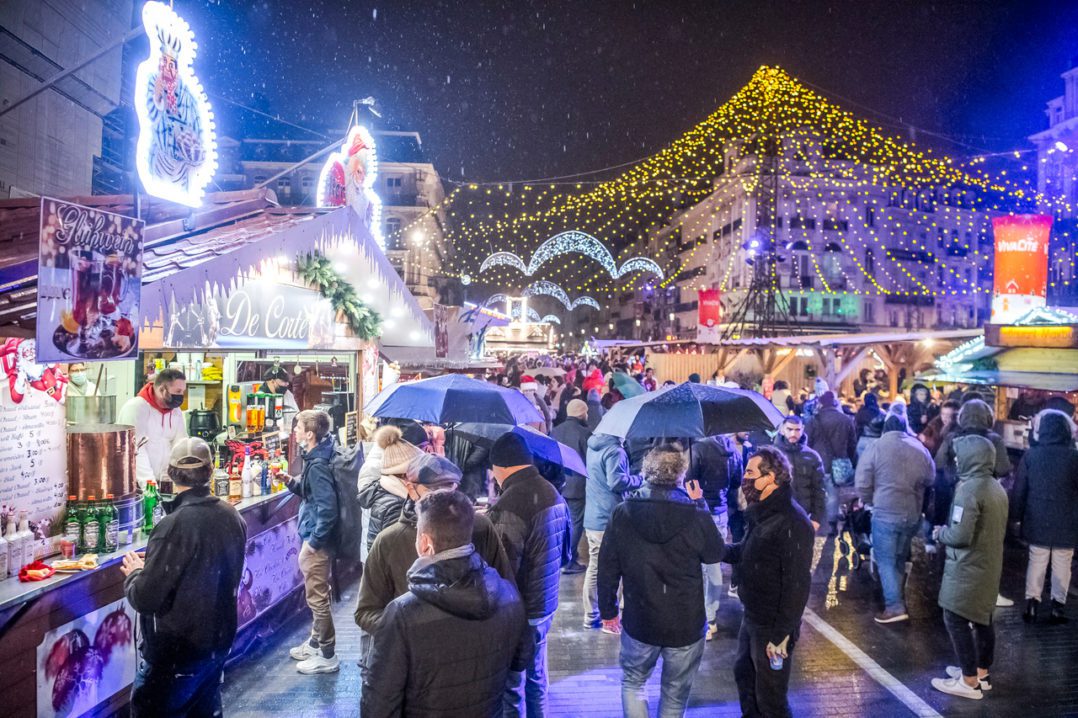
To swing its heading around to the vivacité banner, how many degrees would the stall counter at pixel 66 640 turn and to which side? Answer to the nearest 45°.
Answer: approximately 45° to its left

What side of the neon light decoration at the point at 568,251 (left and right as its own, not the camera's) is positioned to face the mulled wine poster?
front

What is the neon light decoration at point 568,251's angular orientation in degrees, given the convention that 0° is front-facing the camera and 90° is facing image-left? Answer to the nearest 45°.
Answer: approximately 0°

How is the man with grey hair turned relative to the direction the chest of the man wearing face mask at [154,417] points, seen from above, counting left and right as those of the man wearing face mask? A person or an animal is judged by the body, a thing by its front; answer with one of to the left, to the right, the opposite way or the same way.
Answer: to the left

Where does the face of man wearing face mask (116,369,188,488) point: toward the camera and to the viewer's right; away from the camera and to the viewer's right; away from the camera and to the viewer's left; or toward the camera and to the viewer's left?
toward the camera and to the viewer's right

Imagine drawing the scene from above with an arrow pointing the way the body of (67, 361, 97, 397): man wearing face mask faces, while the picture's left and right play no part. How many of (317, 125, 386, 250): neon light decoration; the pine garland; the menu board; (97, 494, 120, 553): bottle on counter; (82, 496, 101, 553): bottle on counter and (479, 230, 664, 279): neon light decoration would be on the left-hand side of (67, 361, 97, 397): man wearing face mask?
3

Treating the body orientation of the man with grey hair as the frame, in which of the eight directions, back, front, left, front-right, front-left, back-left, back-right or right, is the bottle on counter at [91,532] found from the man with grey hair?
left

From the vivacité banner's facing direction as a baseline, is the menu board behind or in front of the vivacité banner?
in front

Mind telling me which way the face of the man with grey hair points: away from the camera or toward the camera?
away from the camera
